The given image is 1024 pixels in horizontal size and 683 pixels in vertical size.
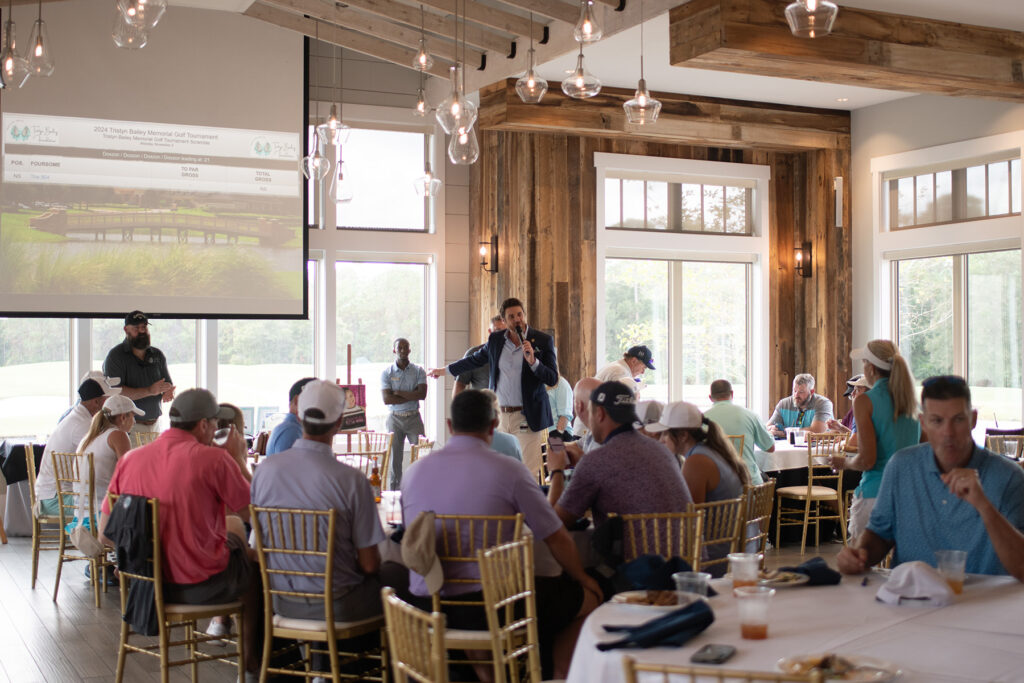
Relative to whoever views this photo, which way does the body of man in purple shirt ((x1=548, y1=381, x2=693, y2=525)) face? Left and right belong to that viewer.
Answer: facing away from the viewer and to the left of the viewer

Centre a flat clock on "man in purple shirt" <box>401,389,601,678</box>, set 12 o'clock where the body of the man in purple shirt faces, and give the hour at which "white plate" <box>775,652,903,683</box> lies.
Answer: The white plate is roughly at 5 o'clock from the man in purple shirt.

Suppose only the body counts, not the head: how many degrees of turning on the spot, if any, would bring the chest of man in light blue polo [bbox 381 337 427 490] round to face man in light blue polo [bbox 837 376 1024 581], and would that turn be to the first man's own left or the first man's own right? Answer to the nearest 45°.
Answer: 0° — they already face them

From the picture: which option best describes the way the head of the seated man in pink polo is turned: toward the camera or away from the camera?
away from the camera

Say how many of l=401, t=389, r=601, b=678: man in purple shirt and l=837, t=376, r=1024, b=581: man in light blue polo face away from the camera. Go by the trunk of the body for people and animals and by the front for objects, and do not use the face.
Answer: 1

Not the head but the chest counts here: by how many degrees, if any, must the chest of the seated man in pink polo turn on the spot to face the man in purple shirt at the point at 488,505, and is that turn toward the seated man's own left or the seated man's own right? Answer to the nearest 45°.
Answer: approximately 90° to the seated man's own right

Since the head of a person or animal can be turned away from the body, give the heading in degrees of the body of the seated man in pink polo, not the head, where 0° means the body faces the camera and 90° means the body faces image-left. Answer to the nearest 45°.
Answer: approximately 225°

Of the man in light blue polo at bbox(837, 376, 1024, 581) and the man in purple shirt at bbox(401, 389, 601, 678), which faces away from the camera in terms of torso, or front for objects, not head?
the man in purple shirt

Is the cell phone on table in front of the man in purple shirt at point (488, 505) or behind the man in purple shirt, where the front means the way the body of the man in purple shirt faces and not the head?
behind

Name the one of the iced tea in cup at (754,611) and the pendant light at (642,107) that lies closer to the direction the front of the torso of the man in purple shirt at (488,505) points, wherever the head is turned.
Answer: the pendant light

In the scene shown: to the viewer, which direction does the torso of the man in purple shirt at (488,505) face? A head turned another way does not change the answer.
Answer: away from the camera
